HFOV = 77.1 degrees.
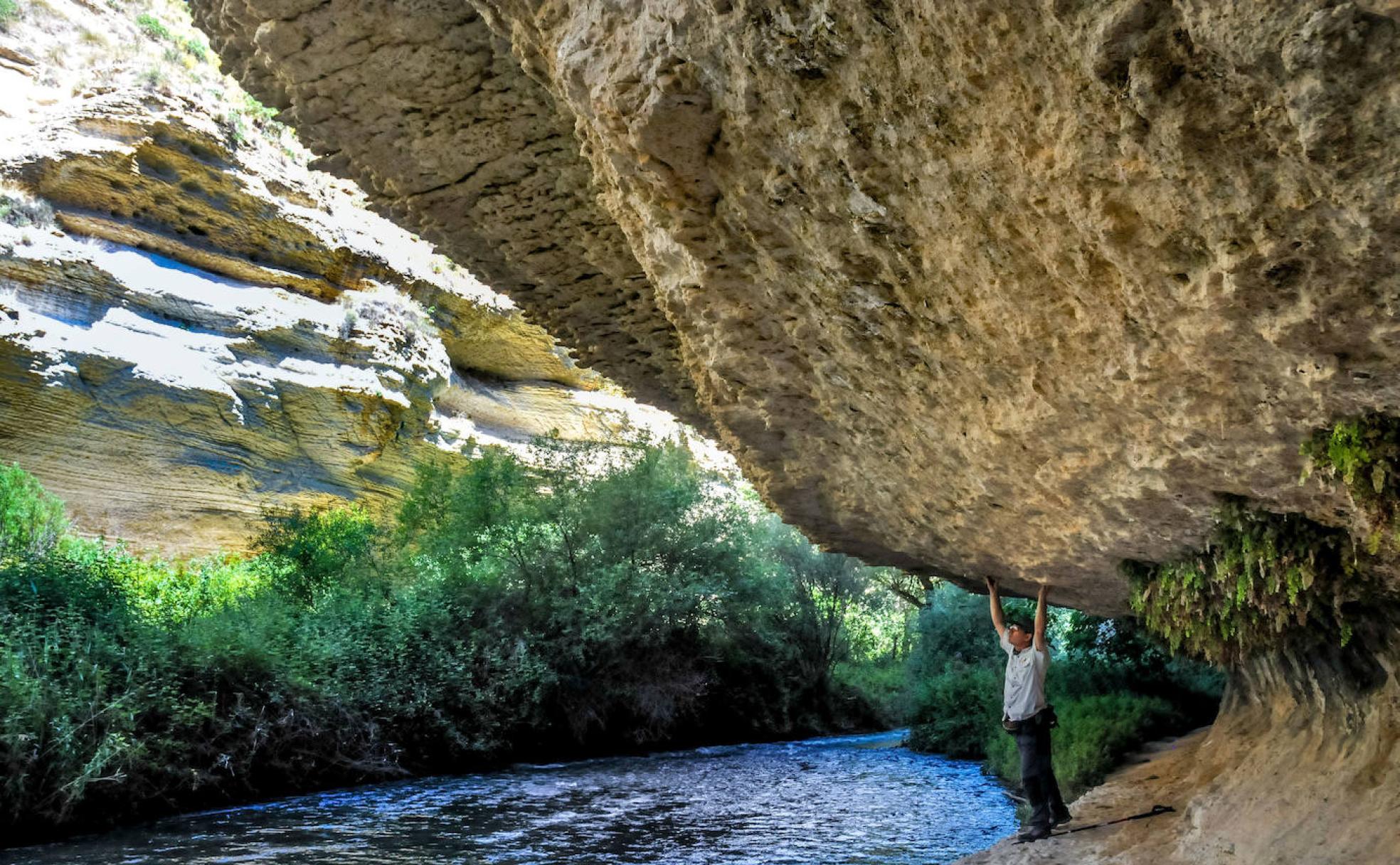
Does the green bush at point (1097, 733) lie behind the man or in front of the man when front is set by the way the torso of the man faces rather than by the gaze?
behind

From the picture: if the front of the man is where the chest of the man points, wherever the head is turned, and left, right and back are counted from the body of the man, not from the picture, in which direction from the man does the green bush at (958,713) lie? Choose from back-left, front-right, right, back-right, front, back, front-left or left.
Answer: back-right

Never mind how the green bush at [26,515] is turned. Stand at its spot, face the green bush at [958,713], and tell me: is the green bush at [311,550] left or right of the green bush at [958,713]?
left

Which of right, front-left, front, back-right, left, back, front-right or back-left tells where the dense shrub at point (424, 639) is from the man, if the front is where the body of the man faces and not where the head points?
right

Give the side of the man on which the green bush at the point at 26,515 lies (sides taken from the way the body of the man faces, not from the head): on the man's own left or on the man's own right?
on the man's own right

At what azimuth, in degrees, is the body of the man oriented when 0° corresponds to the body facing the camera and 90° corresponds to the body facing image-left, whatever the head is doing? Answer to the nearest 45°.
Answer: approximately 45°
